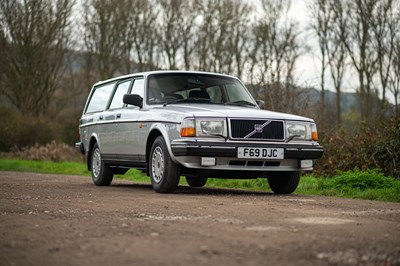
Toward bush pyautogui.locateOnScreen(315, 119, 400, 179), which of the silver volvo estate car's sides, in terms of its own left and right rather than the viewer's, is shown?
left

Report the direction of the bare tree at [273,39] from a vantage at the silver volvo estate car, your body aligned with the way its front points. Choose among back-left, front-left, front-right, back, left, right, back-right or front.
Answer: back-left

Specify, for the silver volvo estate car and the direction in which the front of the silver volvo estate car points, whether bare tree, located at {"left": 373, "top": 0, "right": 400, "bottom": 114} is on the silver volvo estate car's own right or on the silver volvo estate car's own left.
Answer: on the silver volvo estate car's own left

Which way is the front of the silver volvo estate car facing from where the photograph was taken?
facing the viewer and to the right of the viewer

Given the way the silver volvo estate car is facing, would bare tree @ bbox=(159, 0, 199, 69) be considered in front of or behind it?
behind

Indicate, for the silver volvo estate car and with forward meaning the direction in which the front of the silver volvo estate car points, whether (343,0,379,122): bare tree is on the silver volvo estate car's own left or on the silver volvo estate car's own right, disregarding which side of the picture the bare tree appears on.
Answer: on the silver volvo estate car's own left

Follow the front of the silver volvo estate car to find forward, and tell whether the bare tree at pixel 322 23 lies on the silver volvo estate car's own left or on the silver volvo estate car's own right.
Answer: on the silver volvo estate car's own left

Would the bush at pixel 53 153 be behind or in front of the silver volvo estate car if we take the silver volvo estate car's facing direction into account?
behind
